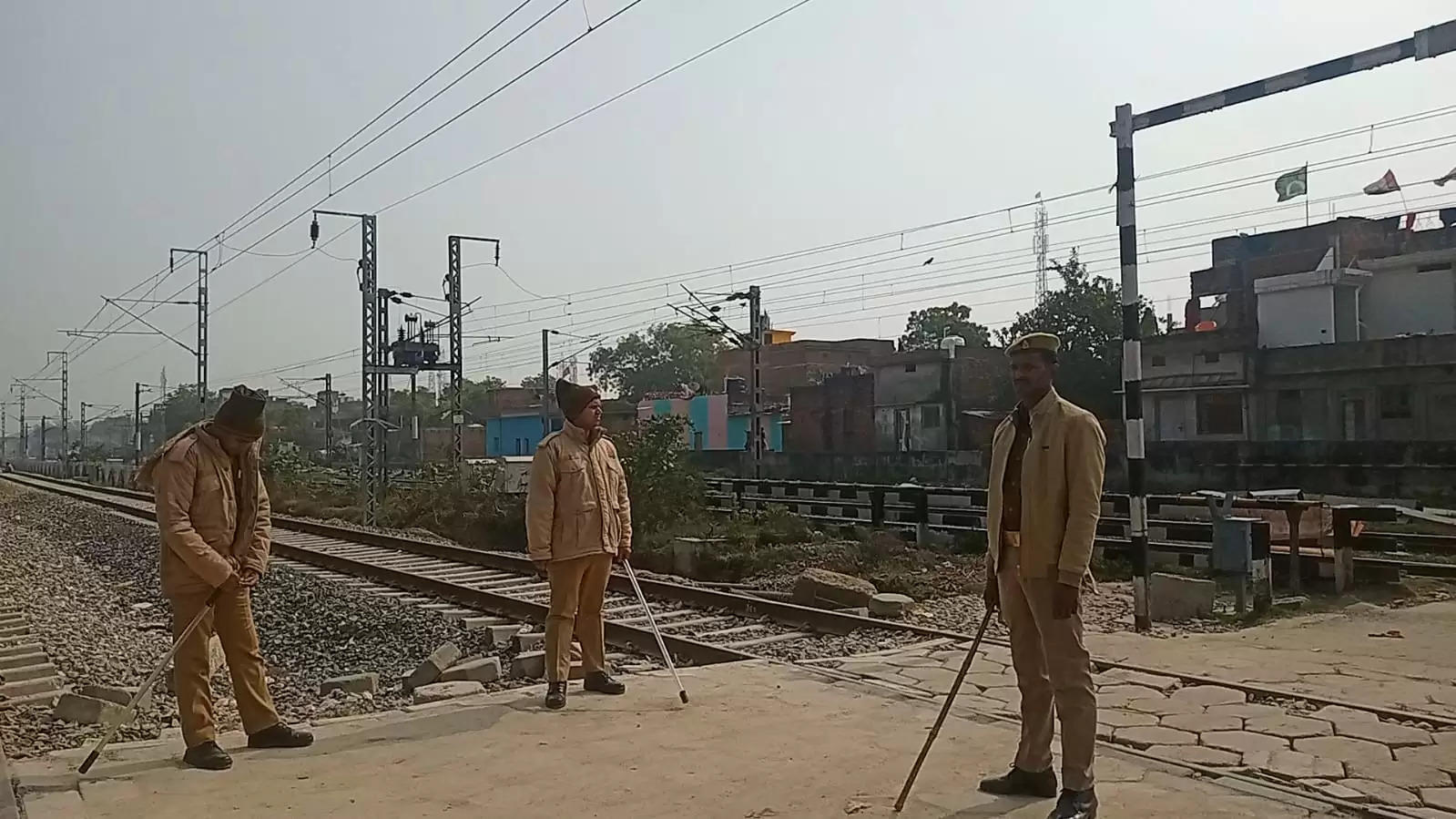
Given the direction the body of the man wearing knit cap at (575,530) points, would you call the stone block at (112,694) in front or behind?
behind

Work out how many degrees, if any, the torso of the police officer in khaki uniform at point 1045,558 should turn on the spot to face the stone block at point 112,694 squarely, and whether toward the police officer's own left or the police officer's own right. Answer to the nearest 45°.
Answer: approximately 45° to the police officer's own right

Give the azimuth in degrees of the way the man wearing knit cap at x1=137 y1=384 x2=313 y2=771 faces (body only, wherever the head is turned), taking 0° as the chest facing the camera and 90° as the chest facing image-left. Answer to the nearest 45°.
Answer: approximately 315°

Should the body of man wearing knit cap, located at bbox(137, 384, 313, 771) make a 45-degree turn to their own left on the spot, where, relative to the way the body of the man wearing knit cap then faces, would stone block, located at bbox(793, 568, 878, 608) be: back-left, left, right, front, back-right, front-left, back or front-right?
front-left

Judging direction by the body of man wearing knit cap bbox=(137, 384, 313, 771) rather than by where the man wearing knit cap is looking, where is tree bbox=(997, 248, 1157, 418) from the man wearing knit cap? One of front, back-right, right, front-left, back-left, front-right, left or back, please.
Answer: left

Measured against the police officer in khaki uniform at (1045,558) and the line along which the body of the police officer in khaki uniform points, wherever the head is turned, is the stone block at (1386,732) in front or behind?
behind

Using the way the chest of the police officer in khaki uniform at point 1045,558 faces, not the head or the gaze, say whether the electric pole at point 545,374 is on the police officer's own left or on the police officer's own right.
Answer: on the police officer's own right

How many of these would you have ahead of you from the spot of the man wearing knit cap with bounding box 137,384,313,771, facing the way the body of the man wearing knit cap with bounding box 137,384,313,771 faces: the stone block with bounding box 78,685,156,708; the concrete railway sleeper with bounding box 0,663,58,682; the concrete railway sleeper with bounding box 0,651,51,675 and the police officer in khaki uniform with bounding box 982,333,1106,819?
1

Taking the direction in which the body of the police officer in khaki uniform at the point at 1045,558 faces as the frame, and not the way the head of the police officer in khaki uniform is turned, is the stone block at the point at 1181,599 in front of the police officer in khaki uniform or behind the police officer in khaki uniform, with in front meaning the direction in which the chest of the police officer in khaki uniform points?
behind

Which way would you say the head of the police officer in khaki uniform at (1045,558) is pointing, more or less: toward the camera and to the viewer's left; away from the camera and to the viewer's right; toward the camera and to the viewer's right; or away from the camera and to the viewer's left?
toward the camera and to the viewer's left

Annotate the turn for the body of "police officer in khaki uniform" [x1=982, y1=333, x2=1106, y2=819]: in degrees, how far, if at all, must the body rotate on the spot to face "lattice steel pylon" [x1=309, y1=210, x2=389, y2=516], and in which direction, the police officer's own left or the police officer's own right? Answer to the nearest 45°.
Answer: approximately 90° to the police officer's own right

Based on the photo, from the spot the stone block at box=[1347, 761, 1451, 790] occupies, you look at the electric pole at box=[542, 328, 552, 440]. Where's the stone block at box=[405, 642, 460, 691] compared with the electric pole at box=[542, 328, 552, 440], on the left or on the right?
left
